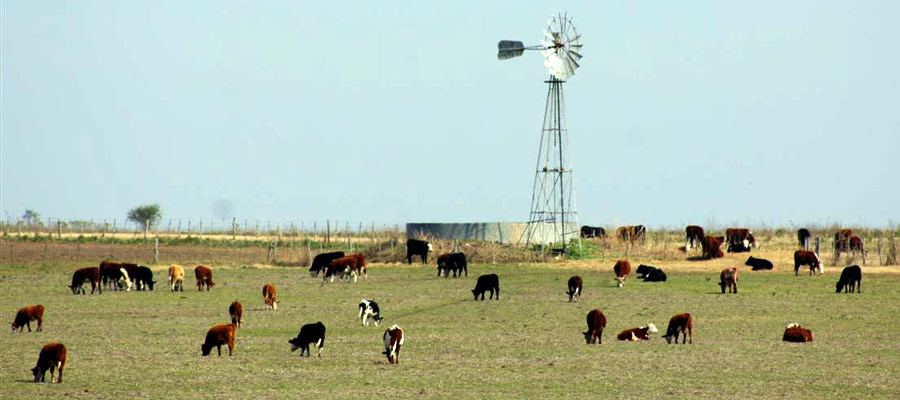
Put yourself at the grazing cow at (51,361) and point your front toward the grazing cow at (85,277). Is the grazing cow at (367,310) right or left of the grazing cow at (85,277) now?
right

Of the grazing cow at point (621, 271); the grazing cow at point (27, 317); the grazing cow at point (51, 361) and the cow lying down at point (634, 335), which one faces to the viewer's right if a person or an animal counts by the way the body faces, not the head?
the cow lying down at point (634, 335)

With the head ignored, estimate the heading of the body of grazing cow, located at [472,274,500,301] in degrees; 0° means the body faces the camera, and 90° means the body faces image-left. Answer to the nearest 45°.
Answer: approximately 90°

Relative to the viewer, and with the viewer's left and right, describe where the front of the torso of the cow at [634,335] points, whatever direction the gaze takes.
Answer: facing to the right of the viewer

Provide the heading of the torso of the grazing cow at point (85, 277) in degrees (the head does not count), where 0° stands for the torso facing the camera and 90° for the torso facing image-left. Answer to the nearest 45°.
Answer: approximately 90°

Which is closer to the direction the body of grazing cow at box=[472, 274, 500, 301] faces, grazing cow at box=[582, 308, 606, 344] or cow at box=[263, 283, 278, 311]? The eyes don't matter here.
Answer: the cow at box=[263, 283, 278, 311]

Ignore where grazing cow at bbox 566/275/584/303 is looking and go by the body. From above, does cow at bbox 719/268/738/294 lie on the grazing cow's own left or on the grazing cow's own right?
on the grazing cow's own left

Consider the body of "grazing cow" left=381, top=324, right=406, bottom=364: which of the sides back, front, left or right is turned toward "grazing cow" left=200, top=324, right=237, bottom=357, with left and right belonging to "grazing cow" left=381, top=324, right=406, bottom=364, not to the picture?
right

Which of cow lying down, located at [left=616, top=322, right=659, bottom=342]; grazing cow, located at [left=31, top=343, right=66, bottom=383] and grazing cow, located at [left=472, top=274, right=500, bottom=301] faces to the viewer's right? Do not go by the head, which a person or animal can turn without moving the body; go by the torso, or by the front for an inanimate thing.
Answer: cow lying down, located at [left=616, top=322, right=659, bottom=342]

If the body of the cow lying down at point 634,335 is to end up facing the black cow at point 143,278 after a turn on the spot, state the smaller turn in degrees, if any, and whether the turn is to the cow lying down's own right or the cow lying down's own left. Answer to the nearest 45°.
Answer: approximately 135° to the cow lying down's own left

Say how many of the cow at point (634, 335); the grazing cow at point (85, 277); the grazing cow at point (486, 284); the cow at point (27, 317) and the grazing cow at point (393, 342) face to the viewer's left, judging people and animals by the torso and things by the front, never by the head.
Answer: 3

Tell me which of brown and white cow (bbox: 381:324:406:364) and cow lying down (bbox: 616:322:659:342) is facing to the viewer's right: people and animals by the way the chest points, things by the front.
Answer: cow lying down (bbox: 616:322:659:342)

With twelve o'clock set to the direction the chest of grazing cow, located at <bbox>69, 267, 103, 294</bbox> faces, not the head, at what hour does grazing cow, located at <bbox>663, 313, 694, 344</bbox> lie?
grazing cow, located at <bbox>663, 313, 694, 344</bbox> is roughly at 8 o'clock from grazing cow, located at <bbox>69, 267, 103, 294</bbox>.

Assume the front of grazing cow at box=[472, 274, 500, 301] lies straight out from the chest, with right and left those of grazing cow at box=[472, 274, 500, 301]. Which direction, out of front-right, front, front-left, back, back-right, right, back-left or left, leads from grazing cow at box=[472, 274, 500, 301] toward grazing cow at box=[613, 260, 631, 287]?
back-right

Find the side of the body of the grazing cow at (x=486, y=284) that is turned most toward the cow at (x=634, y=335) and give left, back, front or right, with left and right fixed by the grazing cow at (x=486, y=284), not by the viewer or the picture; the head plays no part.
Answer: left
